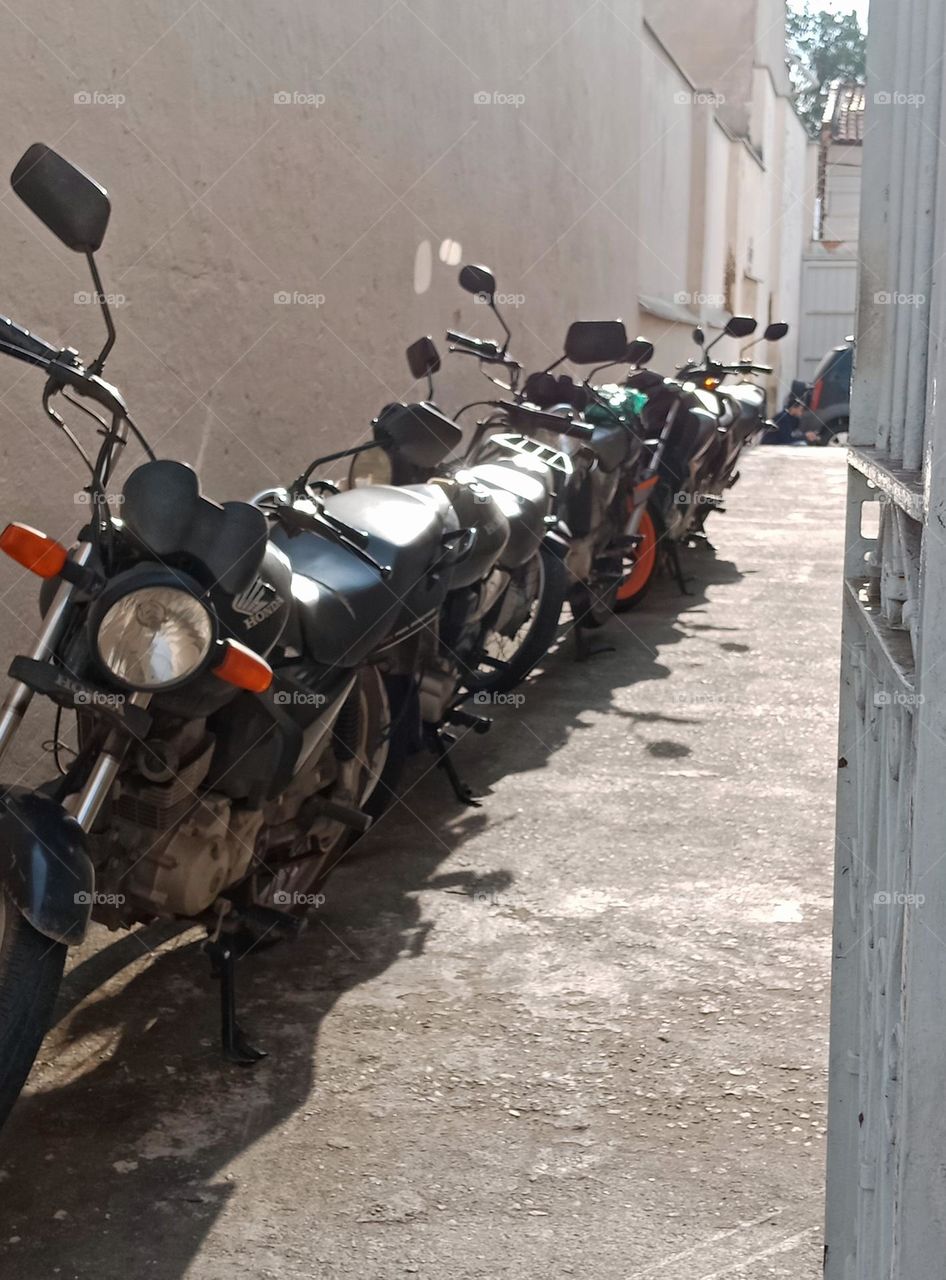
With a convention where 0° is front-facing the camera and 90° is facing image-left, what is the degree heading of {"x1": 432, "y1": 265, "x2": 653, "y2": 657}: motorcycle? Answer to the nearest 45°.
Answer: approximately 45°

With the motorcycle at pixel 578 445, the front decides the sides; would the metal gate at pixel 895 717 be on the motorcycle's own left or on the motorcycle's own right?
on the motorcycle's own left

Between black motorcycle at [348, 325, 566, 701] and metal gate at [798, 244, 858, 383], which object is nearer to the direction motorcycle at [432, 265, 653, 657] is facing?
the black motorcycle

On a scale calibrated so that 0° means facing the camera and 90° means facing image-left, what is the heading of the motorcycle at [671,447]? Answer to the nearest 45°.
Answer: approximately 45°

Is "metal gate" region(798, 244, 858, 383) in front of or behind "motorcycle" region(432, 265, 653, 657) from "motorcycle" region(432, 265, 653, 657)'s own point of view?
behind

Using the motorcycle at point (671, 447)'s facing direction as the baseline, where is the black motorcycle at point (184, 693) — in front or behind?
in front

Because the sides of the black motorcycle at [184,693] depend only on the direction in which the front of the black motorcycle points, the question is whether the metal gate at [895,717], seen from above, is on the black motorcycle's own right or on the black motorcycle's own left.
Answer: on the black motorcycle's own left

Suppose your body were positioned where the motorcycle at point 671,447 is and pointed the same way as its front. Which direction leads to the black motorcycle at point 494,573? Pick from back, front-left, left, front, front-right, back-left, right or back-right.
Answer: front-left

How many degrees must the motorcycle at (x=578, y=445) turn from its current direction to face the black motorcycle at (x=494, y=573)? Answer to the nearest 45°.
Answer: approximately 45° to its left

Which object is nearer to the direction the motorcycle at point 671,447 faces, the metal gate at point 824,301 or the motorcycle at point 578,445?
the motorcycle
